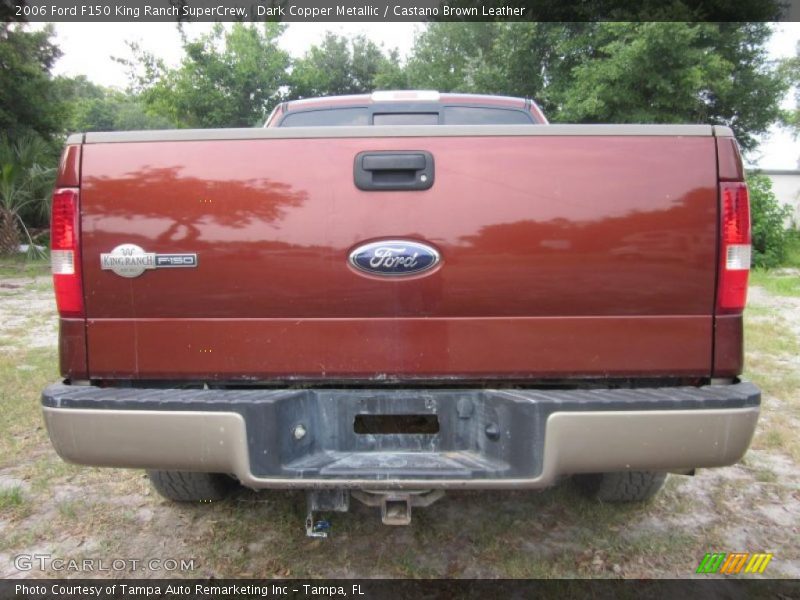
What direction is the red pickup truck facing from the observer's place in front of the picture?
facing away from the viewer

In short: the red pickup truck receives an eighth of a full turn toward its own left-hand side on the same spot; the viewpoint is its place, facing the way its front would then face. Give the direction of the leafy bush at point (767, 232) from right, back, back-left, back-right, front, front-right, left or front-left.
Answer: right

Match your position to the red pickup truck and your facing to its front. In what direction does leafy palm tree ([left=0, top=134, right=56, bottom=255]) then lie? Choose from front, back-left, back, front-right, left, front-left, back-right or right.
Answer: front-left

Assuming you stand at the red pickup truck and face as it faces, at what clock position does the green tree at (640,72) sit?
The green tree is roughly at 1 o'clock from the red pickup truck.

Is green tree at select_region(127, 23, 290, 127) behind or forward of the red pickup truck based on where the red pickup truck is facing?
forward

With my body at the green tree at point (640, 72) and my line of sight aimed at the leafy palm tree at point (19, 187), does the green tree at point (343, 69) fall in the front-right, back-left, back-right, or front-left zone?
front-right

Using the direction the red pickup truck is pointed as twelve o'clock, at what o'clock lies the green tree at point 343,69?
The green tree is roughly at 12 o'clock from the red pickup truck.

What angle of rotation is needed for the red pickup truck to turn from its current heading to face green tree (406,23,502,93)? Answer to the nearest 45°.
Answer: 0° — it already faces it

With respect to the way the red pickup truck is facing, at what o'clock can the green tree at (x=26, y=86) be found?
The green tree is roughly at 11 o'clock from the red pickup truck.
